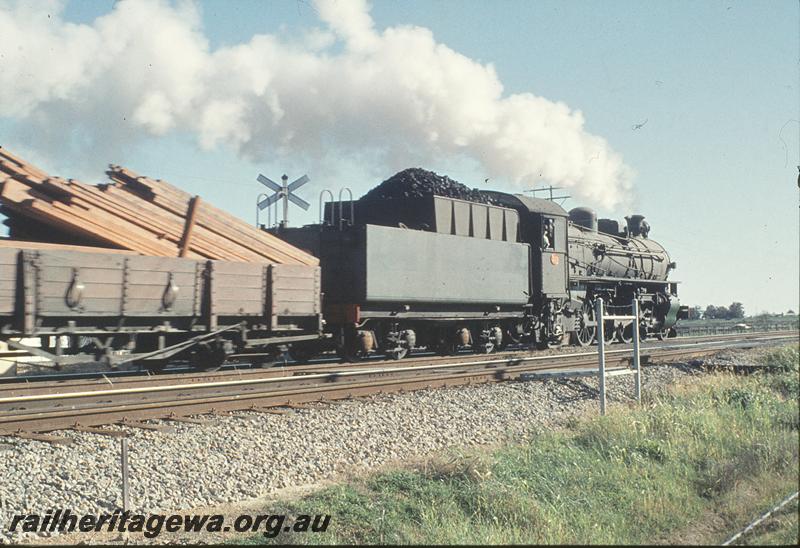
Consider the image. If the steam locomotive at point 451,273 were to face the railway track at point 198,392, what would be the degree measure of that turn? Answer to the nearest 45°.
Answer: approximately 180°

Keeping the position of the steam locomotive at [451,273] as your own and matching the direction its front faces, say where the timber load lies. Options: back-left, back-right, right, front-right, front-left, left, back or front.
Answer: back

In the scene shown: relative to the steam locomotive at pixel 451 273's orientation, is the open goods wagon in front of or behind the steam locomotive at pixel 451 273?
behind

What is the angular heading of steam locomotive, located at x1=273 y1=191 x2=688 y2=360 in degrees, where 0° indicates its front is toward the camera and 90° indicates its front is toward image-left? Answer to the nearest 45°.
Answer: approximately 225°

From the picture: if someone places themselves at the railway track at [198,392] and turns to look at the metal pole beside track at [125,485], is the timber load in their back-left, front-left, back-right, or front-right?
back-right

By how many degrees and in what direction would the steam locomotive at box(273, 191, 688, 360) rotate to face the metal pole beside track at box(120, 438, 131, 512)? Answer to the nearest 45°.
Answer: approximately 135° to its right
